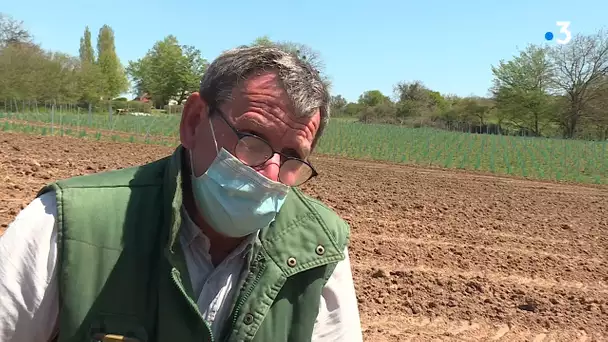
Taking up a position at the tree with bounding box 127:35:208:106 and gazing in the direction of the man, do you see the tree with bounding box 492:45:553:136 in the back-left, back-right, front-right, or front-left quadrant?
front-left

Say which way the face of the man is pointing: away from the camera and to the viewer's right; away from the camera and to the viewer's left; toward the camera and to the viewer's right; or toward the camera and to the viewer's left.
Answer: toward the camera and to the viewer's right

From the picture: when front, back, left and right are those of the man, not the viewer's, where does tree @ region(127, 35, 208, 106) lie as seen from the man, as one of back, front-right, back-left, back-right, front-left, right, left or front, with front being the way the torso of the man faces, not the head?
back-left

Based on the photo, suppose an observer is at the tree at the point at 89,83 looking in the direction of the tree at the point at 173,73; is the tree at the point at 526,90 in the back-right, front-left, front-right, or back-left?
front-right

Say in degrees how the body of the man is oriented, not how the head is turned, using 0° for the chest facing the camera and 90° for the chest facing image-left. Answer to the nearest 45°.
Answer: approximately 315°

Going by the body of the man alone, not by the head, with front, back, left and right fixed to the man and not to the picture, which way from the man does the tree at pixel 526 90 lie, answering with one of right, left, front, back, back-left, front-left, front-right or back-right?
left

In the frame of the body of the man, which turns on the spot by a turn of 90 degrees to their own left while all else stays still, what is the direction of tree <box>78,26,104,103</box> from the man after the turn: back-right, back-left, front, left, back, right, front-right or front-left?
front-left

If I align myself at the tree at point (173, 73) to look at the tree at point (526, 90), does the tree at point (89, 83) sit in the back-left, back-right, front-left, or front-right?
back-right
